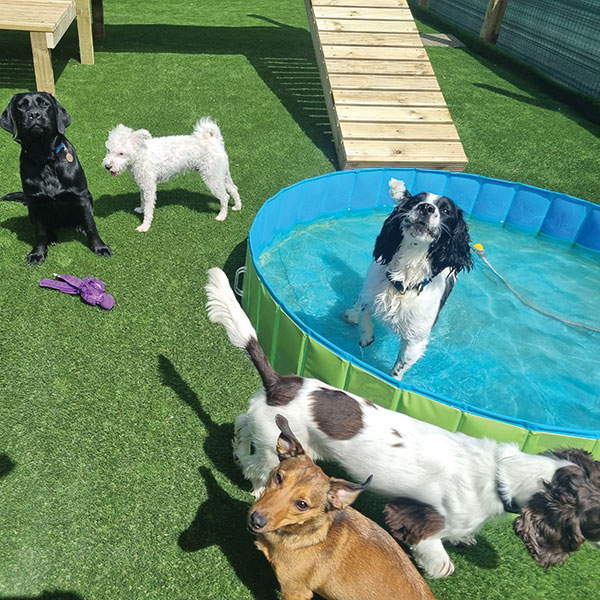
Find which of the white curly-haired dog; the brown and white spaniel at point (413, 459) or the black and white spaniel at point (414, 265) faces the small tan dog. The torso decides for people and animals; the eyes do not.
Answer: the black and white spaniel at point (414, 265)

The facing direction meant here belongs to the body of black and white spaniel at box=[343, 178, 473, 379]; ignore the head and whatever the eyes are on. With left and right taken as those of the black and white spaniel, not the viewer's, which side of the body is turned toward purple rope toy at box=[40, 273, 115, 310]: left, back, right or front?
right

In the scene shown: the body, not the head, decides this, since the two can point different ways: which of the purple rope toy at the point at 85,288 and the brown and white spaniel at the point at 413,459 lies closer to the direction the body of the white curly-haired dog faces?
the purple rope toy

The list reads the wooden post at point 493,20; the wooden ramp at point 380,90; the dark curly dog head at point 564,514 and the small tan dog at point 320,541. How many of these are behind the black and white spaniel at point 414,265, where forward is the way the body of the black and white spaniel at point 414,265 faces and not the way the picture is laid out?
2

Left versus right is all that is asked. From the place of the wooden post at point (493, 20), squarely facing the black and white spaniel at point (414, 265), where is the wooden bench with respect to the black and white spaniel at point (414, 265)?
right

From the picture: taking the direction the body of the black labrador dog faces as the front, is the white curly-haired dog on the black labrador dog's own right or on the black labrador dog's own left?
on the black labrador dog's own left

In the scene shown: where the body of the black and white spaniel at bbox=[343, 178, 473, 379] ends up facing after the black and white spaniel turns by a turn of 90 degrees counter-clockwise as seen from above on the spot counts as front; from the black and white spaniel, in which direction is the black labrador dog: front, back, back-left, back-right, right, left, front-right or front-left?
back

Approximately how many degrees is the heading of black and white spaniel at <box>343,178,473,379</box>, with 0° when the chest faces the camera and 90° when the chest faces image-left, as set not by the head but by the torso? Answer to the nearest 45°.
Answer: approximately 0°

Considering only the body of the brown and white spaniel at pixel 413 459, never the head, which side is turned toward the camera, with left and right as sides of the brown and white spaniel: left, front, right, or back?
right

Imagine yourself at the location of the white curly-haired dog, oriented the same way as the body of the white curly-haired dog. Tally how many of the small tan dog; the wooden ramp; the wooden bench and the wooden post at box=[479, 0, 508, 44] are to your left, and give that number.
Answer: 1

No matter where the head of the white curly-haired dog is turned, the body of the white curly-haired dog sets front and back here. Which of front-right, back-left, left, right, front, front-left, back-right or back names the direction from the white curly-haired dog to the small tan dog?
left

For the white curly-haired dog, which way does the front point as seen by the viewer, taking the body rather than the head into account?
to the viewer's left

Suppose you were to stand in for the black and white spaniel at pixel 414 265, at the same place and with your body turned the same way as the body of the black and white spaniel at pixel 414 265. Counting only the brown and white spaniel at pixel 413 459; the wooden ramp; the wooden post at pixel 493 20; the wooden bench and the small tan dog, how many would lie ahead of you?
2

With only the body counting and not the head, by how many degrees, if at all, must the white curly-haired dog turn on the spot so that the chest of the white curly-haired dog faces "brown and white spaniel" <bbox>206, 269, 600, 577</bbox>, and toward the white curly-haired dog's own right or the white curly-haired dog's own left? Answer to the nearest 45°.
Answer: approximately 90° to the white curly-haired dog's own left
